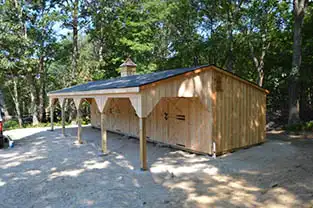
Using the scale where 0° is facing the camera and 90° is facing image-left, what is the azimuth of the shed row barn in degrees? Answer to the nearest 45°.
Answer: approximately 45°
